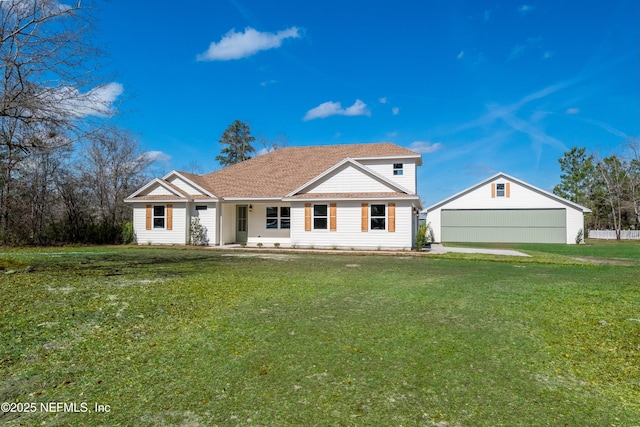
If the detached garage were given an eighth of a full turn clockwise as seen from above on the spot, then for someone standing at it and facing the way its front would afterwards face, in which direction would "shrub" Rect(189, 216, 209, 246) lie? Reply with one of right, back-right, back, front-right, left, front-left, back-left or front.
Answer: front

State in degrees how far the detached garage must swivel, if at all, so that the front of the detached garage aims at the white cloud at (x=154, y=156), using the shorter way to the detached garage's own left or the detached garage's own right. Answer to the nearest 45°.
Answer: approximately 90° to the detached garage's own right

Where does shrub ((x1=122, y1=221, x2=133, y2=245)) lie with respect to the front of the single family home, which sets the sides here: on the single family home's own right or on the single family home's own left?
on the single family home's own right

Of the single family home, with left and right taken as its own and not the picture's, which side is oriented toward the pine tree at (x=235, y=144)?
back

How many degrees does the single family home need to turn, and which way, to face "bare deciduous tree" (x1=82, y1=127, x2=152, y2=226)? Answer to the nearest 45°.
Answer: approximately 135° to its right

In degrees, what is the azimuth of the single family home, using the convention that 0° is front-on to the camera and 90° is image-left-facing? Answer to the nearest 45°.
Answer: approximately 0°

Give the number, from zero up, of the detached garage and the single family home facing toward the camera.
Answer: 2

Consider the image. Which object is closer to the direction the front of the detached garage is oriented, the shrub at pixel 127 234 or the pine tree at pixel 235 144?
the shrub
